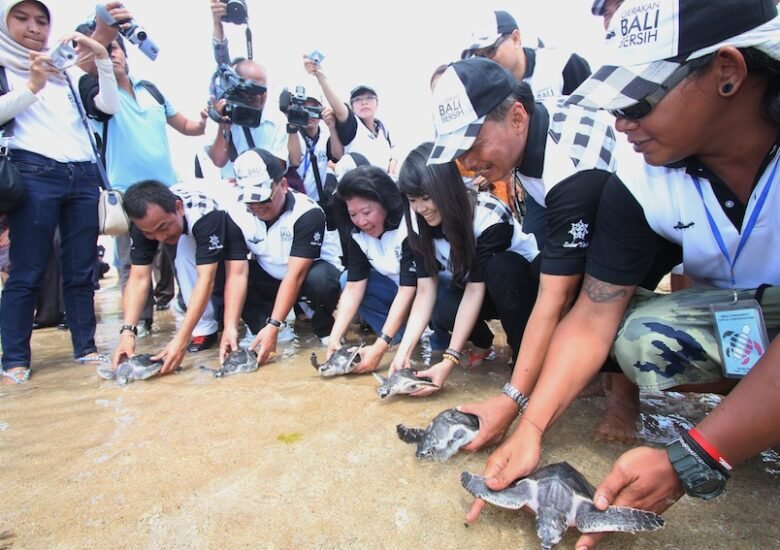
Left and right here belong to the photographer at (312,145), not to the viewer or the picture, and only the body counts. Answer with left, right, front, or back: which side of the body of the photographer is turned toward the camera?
front

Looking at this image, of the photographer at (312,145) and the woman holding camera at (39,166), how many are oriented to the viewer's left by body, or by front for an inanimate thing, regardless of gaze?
0

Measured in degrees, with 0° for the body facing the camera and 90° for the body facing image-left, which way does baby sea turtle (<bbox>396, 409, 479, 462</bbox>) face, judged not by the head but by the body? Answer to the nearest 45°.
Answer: approximately 45°

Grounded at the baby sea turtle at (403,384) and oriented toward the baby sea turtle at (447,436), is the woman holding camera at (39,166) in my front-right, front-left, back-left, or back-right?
back-right

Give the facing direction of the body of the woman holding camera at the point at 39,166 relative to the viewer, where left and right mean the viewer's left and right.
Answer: facing the viewer and to the right of the viewer

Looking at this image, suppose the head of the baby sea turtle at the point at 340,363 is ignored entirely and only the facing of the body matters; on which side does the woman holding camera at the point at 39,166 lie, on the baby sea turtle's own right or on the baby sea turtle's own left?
on the baby sea turtle's own right

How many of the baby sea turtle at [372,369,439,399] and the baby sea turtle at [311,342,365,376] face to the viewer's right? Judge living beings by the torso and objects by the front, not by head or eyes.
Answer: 0

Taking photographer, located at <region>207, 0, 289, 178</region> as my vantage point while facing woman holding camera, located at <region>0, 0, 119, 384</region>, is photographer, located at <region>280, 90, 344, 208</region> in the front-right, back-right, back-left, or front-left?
back-left

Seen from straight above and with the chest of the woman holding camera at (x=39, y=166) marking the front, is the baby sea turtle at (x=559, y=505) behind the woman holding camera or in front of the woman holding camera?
in front
